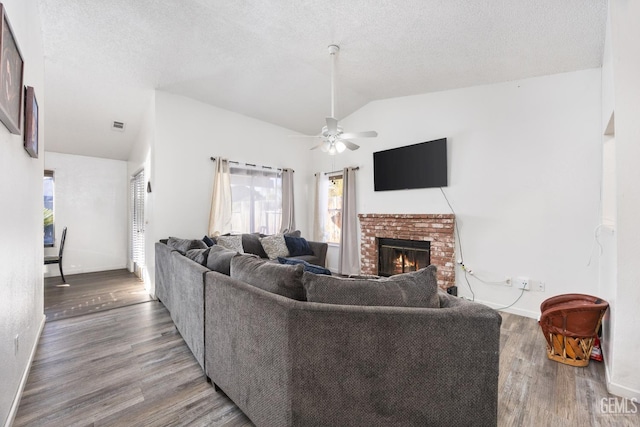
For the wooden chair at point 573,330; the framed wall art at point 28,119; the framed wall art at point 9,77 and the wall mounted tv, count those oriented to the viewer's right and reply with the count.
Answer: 2

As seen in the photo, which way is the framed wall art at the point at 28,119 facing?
to the viewer's right

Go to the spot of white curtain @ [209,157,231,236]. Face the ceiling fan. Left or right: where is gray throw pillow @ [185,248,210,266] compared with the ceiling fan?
right

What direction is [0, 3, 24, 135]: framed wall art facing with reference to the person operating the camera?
facing to the right of the viewer

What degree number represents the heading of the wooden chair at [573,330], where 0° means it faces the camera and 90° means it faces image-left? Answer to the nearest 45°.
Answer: approximately 90°

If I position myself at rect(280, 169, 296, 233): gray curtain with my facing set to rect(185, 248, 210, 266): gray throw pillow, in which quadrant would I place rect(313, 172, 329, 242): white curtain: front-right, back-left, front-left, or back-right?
back-left

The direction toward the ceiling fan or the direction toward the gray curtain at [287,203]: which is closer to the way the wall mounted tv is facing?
the ceiling fan

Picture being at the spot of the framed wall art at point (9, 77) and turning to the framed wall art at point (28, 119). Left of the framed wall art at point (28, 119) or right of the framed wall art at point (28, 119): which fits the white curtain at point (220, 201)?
right

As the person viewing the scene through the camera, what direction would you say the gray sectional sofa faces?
facing away from the viewer and to the right of the viewer

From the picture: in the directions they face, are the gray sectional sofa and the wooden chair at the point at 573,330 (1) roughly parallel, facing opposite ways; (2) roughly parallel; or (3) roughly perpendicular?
roughly perpendicular

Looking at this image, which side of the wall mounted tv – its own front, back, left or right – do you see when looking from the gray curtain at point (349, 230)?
right
